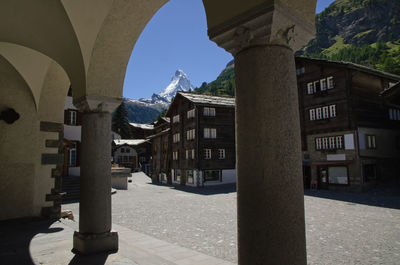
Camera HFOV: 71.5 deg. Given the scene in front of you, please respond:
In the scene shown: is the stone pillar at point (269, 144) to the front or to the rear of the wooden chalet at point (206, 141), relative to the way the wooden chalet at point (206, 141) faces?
to the front

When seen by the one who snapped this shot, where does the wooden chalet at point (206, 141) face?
facing the viewer and to the left of the viewer

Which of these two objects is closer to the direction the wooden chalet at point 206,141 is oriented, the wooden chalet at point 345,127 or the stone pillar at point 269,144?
the stone pillar

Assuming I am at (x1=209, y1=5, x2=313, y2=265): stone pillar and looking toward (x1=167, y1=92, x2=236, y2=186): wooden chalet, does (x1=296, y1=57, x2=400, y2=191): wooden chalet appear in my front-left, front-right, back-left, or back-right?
front-right
